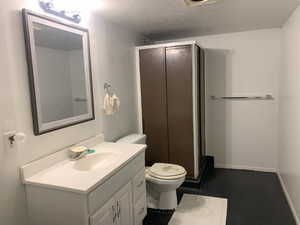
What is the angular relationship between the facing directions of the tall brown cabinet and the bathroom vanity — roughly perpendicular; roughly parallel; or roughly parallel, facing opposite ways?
roughly perpendicular

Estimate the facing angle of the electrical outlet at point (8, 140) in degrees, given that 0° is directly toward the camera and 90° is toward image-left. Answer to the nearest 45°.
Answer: approximately 315°

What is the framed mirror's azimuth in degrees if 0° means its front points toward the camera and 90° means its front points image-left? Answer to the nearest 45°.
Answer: approximately 315°

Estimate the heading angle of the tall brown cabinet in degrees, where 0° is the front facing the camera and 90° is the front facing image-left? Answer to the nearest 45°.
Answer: approximately 45°

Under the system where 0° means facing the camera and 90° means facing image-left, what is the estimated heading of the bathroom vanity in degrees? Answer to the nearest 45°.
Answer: approximately 315°

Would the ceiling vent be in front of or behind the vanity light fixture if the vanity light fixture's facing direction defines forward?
in front

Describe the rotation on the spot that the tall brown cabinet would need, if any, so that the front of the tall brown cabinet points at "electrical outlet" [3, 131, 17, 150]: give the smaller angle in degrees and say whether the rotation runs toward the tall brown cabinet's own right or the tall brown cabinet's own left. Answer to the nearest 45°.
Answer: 0° — it already faces it
